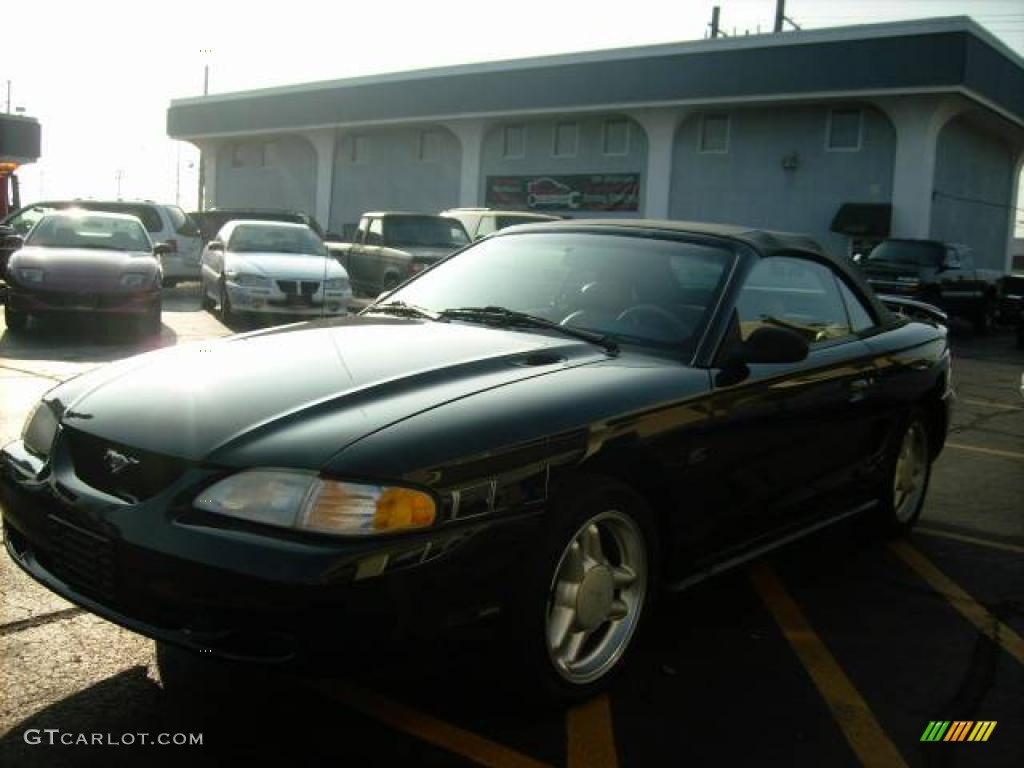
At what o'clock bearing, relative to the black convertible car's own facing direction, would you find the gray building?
The gray building is roughly at 5 o'clock from the black convertible car.

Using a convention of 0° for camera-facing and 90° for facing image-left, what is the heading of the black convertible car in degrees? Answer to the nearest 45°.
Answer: approximately 45°

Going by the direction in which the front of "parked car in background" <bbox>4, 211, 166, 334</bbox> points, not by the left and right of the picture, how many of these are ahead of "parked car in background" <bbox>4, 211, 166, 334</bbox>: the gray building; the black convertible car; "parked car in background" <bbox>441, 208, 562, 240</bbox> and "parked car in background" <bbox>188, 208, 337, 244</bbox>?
1

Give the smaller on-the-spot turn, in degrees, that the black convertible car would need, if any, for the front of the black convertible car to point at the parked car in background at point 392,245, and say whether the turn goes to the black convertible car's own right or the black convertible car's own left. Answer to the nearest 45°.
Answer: approximately 135° to the black convertible car's own right

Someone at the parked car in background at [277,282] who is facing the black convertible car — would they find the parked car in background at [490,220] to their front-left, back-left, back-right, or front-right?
back-left

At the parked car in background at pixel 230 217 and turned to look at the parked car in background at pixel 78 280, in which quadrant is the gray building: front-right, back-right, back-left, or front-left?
back-left

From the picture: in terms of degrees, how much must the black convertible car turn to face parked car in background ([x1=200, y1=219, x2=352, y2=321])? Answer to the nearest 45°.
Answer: approximately 135° to its right

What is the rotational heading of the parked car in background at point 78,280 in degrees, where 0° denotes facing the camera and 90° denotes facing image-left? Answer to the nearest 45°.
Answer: approximately 0°
